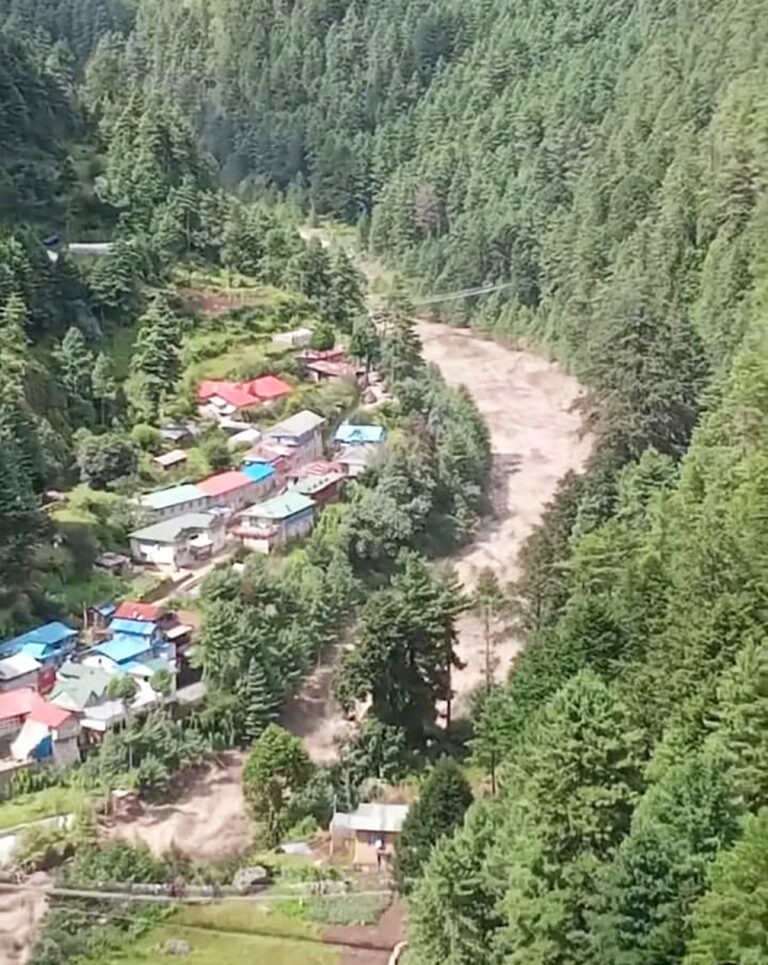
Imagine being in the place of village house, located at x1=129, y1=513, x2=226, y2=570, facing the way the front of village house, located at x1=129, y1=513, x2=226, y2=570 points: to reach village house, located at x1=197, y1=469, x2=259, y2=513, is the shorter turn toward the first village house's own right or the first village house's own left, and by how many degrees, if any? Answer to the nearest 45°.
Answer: approximately 90° to the first village house's own left

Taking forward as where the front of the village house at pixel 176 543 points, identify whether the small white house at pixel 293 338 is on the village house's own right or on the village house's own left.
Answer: on the village house's own left

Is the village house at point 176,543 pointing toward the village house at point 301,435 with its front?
no

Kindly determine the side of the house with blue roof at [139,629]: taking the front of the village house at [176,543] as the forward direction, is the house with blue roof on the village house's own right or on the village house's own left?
on the village house's own right

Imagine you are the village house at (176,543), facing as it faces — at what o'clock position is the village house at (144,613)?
the village house at (144,613) is roughly at 2 o'clock from the village house at (176,543).

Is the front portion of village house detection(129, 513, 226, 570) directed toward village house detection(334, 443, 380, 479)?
no

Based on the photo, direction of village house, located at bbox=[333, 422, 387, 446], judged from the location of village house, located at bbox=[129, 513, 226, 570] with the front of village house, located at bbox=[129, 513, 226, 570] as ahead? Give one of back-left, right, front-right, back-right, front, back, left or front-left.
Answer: left

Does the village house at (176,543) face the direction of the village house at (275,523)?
no

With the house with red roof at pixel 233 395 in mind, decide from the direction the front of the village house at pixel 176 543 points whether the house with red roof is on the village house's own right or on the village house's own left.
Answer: on the village house's own left

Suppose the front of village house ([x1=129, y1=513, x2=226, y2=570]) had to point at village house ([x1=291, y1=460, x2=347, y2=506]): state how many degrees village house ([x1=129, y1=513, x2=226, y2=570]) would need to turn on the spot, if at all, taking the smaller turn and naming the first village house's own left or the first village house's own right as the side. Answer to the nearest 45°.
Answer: approximately 90° to the first village house's own left

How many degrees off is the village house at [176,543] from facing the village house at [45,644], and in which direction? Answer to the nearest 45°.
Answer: approximately 90° to its right

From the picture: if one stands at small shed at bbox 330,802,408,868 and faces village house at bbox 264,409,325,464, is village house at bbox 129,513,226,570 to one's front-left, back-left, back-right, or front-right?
front-left

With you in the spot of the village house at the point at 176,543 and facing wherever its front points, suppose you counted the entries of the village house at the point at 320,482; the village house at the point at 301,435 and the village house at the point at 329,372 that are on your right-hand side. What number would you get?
0

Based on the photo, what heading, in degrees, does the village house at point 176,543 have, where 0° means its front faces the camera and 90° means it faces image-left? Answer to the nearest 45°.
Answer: approximately 315°

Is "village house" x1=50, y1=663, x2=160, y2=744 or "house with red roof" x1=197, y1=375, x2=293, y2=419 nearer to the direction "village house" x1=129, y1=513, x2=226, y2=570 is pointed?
the village house

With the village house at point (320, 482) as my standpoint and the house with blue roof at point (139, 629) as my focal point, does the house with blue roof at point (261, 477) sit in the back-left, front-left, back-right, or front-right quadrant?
front-right

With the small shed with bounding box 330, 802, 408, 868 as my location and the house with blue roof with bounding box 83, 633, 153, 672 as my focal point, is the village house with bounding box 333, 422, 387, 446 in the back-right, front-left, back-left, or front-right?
front-right

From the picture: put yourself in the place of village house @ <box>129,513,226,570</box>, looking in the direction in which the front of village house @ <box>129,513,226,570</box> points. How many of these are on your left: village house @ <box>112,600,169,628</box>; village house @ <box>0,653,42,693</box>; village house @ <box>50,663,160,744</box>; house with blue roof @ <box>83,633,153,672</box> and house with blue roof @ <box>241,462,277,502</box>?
1

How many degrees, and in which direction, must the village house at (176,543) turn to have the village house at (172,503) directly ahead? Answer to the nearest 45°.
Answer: approximately 135° to its left

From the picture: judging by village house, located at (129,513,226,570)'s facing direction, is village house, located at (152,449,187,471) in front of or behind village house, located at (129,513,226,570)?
behind
